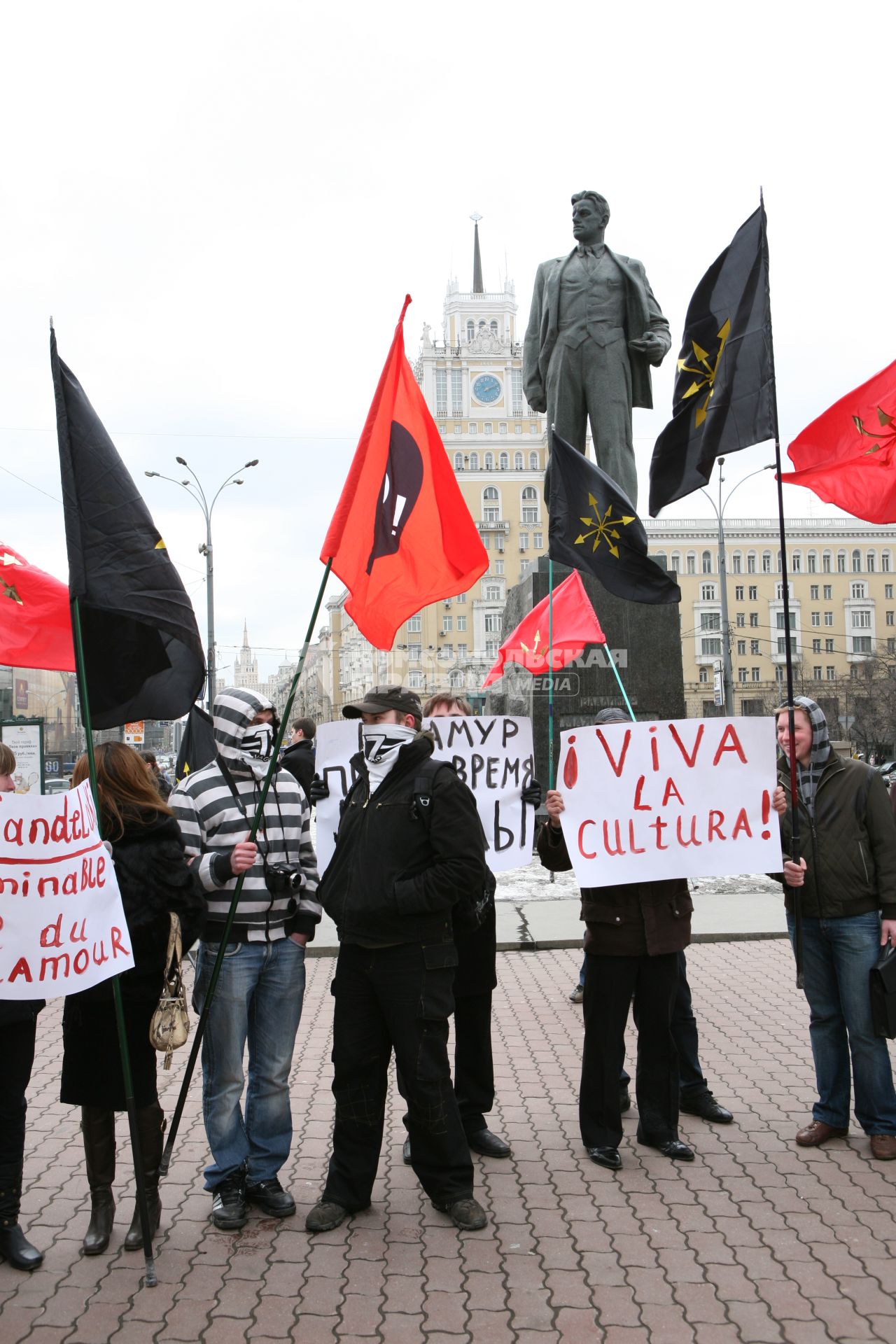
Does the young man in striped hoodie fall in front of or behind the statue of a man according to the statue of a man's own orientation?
in front

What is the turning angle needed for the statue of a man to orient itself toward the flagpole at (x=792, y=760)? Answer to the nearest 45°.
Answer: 0° — it already faces it

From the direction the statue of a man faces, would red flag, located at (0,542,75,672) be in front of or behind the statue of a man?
in front

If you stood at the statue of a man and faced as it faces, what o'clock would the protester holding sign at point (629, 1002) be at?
The protester holding sign is roughly at 12 o'clock from the statue of a man.
